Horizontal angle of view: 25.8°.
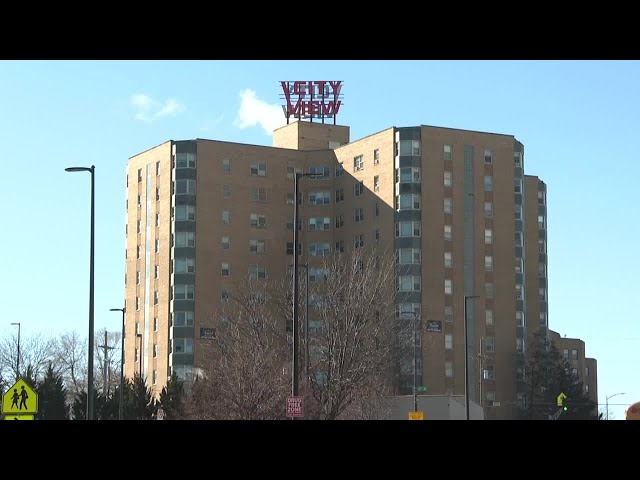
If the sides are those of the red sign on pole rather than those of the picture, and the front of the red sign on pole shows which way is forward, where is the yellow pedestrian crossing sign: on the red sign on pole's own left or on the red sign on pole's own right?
on the red sign on pole's own right

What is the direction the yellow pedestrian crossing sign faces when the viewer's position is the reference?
facing the viewer

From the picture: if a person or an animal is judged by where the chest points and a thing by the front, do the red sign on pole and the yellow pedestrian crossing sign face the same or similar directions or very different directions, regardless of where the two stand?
same or similar directions

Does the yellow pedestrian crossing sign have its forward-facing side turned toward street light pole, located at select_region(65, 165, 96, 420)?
no

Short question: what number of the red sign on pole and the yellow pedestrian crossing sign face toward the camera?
2

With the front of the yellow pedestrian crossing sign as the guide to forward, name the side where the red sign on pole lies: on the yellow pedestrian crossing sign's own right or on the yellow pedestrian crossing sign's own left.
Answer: on the yellow pedestrian crossing sign's own left

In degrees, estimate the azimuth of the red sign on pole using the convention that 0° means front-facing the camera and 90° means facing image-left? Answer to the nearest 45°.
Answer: approximately 0°

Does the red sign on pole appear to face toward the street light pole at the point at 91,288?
no
